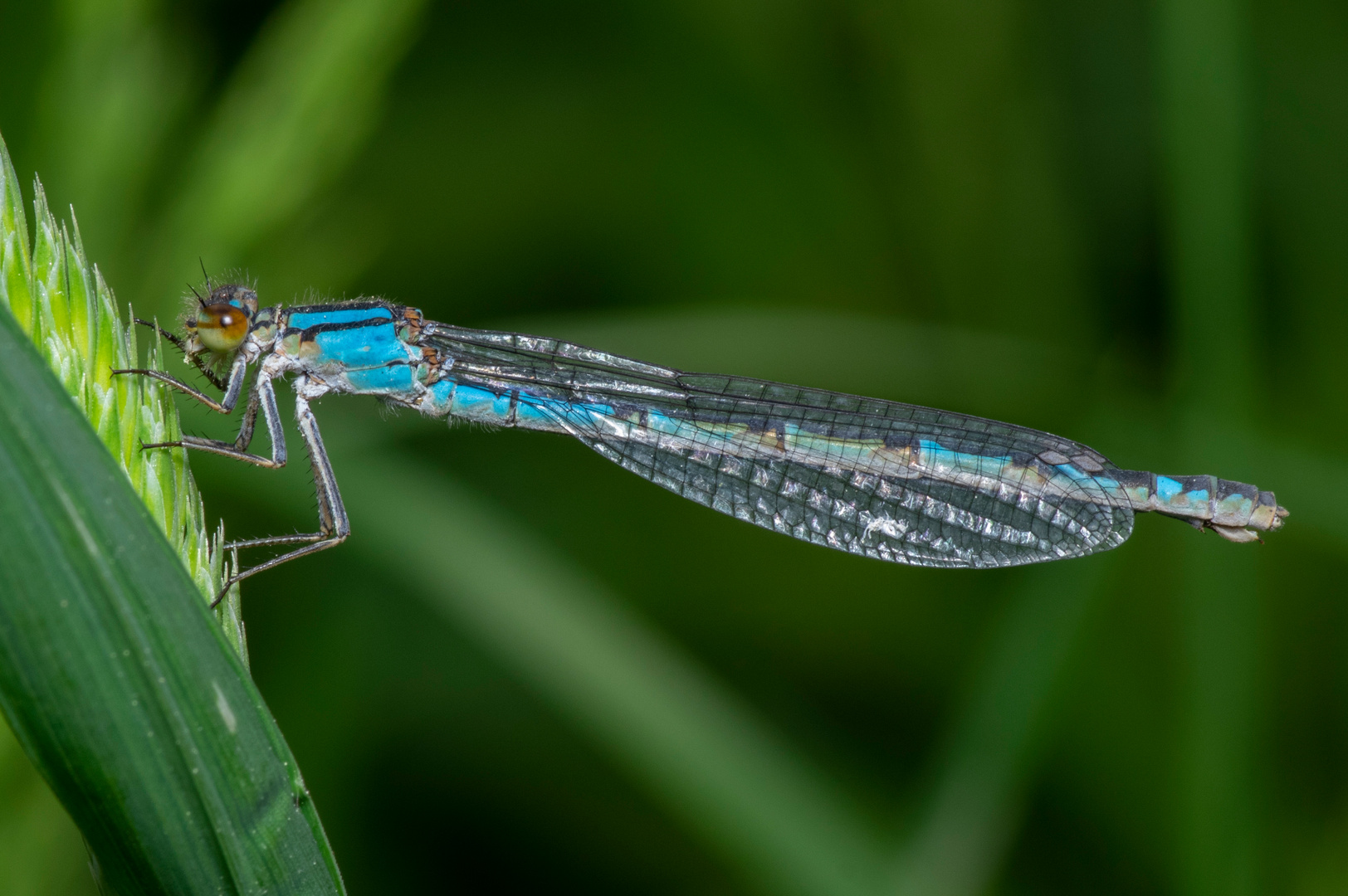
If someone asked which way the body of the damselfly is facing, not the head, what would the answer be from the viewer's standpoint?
to the viewer's left
